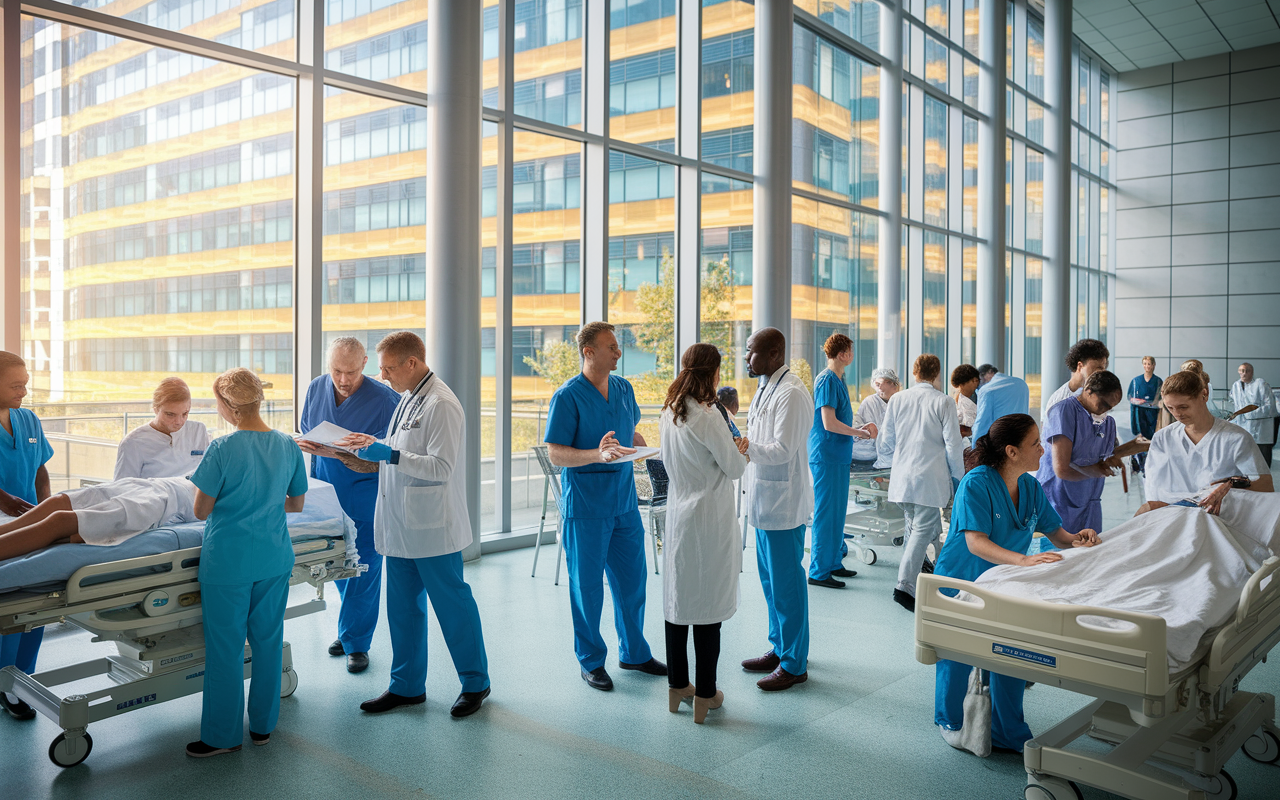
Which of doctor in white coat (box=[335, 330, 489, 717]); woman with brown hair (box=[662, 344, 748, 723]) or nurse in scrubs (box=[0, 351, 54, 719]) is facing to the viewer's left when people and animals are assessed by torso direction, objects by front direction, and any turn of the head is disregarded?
the doctor in white coat

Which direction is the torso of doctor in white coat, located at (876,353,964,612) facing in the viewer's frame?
away from the camera

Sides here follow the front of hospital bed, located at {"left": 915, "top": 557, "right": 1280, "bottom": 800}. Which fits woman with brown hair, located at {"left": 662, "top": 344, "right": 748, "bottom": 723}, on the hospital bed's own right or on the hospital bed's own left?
on the hospital bed's own right

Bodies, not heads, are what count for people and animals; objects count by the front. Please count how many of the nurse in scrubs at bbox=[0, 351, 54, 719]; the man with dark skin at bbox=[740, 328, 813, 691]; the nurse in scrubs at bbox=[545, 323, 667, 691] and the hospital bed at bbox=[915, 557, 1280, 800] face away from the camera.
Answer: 0

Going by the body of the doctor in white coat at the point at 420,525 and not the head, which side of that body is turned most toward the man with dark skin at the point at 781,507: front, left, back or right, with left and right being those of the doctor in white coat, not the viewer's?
back

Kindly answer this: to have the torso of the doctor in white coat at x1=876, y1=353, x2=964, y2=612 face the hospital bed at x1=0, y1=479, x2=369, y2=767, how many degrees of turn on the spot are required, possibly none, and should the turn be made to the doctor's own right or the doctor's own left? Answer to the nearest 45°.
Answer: approximately 135° to the doctor's own left

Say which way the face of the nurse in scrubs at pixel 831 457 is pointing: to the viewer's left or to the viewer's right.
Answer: to the viewer's right

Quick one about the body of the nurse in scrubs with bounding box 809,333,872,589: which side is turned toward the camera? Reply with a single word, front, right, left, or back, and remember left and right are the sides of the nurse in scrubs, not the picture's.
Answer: right

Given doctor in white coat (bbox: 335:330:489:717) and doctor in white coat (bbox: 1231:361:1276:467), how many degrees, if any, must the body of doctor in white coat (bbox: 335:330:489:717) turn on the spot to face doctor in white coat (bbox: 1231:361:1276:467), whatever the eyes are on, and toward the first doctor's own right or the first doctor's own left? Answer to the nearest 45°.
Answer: approximately 135° to the first doctor's own right

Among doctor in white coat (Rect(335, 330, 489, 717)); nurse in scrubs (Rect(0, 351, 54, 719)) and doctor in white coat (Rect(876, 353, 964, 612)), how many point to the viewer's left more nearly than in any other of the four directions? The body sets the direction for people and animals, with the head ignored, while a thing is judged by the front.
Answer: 1

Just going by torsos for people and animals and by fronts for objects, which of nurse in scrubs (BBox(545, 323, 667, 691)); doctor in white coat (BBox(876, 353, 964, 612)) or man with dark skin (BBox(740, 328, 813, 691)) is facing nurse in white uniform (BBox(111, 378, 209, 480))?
the man with dark skin

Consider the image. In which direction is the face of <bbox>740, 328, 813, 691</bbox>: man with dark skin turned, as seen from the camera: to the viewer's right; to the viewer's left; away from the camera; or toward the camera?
to the viewer's left

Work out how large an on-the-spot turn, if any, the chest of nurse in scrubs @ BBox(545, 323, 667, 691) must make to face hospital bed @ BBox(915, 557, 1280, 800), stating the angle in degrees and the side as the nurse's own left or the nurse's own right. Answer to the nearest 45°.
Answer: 0° — they already face it

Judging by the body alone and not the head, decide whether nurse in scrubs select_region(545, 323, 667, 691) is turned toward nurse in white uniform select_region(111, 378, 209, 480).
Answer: no

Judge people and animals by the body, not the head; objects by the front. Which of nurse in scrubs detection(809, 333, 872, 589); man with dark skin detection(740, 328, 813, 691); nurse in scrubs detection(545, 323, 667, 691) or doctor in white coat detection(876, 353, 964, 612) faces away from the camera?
the doctor in white coat

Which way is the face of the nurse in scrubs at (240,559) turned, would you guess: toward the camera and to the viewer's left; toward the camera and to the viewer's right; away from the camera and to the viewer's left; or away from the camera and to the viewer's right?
away from the camera and to the viewer's left
